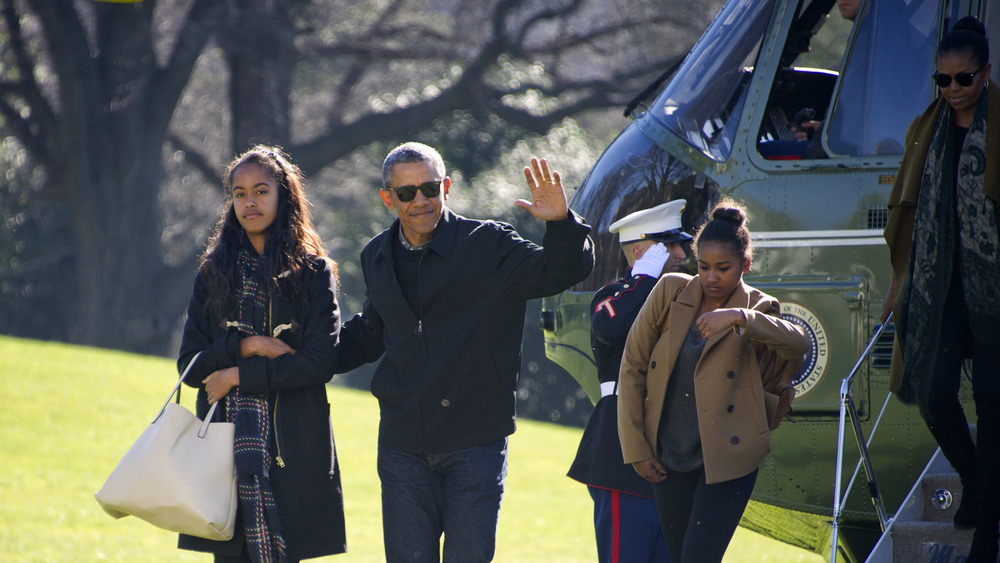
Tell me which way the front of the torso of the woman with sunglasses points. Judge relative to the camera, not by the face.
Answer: toward the camera

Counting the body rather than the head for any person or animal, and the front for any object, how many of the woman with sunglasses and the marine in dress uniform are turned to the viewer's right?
1

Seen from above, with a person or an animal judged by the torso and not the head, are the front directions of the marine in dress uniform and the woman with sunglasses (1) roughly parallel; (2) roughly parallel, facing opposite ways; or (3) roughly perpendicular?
roughly perpendicular

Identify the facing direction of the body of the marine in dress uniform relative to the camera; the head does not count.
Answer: to the viewer's right

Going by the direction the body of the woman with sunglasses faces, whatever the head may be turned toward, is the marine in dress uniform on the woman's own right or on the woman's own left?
on the woman's own right

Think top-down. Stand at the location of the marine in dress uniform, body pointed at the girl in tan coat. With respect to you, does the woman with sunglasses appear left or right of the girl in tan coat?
left

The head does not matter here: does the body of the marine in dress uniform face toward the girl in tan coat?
no

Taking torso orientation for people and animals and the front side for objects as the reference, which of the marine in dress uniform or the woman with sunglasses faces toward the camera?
the woman with sunglasses

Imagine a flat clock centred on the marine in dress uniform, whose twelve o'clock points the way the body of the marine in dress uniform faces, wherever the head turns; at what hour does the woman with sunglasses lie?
The woman with sunglasses is roughly at 1 o'clock from the marine in dress uniform.

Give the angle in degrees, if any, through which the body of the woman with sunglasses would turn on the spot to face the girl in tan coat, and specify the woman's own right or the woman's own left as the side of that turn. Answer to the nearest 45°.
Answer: approximately 90° to the woman's own right
